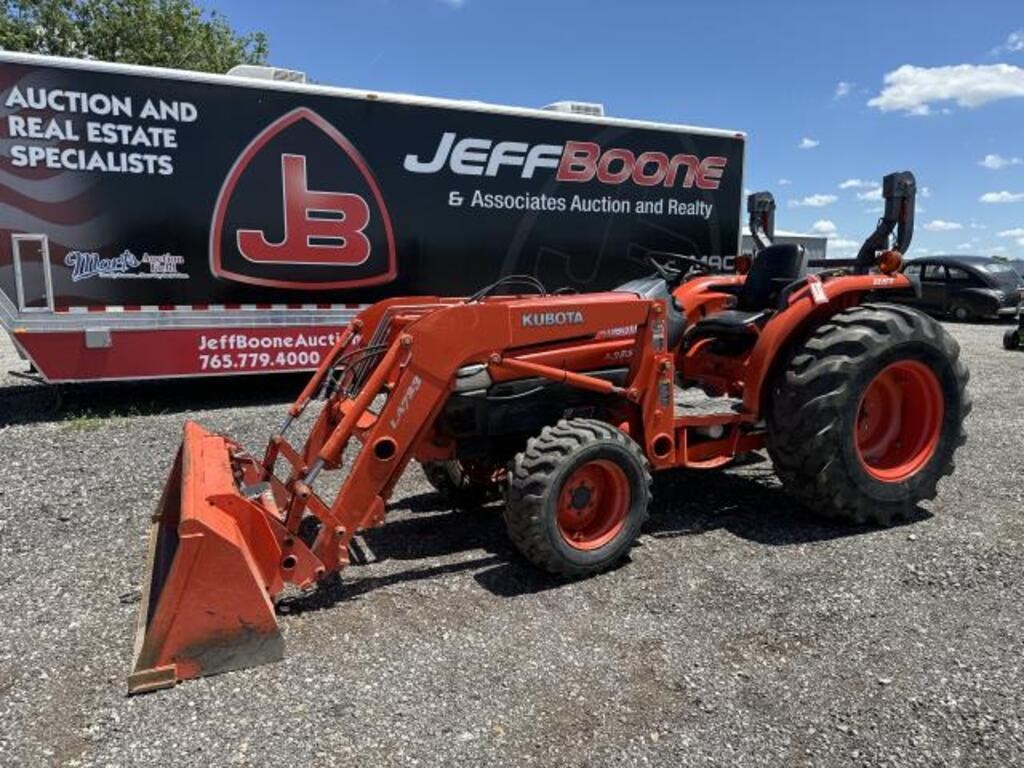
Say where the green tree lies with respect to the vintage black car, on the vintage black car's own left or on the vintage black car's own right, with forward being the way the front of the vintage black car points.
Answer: on the vintage black car's own left

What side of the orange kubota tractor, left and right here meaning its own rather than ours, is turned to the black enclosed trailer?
right

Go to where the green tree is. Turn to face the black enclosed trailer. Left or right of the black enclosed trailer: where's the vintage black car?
left

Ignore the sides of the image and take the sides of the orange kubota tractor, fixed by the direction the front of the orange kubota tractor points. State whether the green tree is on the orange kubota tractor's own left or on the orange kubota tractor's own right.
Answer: on the orange kubota tractor's own right

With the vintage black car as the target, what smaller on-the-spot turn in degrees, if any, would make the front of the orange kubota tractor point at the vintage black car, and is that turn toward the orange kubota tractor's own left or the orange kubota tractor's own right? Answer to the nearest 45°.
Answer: approximately 180°
